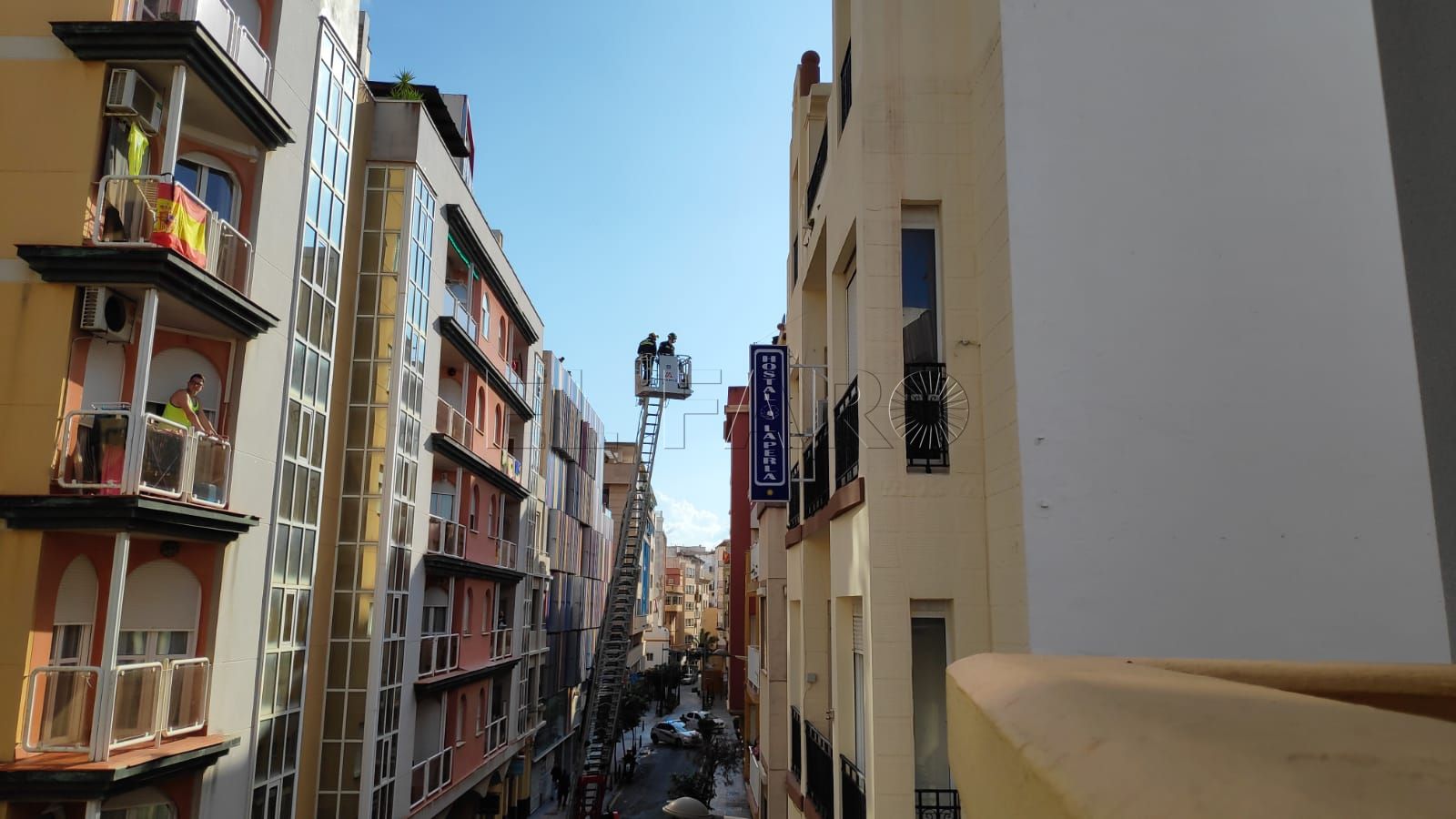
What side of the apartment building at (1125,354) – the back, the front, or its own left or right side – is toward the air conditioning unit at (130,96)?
front

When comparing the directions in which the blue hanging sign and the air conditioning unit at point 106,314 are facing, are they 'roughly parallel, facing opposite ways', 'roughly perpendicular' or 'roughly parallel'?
roughly perpendicular

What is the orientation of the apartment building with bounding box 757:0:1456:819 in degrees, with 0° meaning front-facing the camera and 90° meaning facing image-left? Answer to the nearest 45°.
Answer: approximately 90°

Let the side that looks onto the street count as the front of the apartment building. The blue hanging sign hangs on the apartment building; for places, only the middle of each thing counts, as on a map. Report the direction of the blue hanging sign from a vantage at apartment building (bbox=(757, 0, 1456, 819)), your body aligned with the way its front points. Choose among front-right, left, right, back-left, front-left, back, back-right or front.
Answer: front-right

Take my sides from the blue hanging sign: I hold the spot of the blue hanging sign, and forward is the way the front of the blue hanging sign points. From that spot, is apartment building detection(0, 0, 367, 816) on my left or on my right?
on my right

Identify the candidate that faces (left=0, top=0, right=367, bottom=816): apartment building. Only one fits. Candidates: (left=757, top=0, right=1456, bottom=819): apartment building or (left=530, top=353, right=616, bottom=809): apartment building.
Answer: (left=757, top=0, right=1456, bottom=819): apartment building

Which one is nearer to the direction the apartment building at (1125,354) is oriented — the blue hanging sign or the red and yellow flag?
the red and yellow flag

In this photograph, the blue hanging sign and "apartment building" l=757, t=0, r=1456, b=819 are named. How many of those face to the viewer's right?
0

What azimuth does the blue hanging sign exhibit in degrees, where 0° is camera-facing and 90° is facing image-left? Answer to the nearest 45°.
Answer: approximately 0°

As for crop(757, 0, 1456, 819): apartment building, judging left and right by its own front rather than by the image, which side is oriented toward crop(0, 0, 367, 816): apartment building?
front

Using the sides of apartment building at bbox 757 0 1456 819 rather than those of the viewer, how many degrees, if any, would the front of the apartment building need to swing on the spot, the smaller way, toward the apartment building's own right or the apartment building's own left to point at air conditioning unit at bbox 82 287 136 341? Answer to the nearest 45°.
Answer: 0° — it already faces it

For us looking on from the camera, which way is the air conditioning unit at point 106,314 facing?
facing the viewer and to the right of the viewer

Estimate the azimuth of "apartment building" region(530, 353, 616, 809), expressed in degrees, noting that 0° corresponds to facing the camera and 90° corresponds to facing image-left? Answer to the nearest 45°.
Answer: approximately 270°

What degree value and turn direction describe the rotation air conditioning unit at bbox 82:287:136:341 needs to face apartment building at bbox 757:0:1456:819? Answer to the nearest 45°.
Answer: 0° — it already faces it

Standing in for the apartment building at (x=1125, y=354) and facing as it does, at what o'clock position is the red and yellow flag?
The red and yellow flag is roughly at 12 o'clock from the apartment building.
